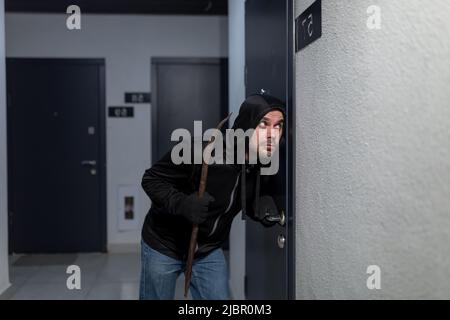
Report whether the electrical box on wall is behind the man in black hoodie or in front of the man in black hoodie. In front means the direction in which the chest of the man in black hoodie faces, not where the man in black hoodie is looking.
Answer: behind

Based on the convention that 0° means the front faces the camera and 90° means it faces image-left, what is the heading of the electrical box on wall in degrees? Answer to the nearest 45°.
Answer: approximately 0°

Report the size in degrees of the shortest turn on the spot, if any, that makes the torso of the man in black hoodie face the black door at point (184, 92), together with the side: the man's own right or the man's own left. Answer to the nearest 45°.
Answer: approximately 135° to the man's own left
